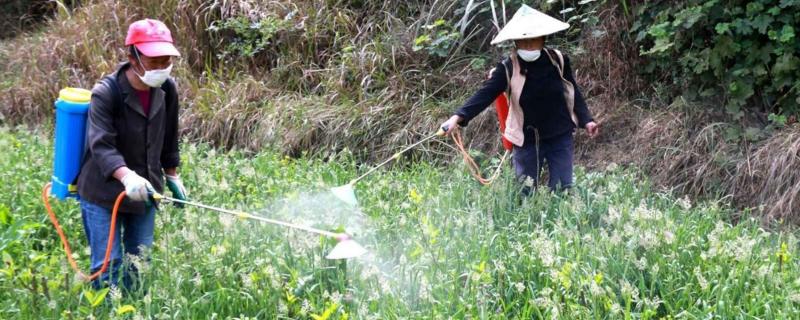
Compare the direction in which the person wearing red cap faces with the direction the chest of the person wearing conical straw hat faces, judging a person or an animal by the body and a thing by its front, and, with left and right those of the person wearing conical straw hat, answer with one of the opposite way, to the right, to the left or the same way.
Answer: to the left

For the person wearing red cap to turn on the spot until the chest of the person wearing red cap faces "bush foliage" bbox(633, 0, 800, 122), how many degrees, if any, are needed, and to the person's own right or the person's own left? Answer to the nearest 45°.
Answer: approximately 45° to the person's own left

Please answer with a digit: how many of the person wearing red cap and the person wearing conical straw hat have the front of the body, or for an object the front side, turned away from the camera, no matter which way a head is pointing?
0

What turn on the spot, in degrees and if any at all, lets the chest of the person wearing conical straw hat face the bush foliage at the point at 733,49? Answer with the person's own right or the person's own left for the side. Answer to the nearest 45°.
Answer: approximately 135° to the person's own left

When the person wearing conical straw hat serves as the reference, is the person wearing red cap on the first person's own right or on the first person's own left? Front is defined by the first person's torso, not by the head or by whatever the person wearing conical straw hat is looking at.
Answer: on the first person's own right

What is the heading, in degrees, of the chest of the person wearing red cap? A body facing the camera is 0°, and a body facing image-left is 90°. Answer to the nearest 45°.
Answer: approximately 315°

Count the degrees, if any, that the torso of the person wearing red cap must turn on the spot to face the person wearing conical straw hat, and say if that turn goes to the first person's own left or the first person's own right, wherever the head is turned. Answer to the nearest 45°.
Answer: approximately 45° to the first person's own left
